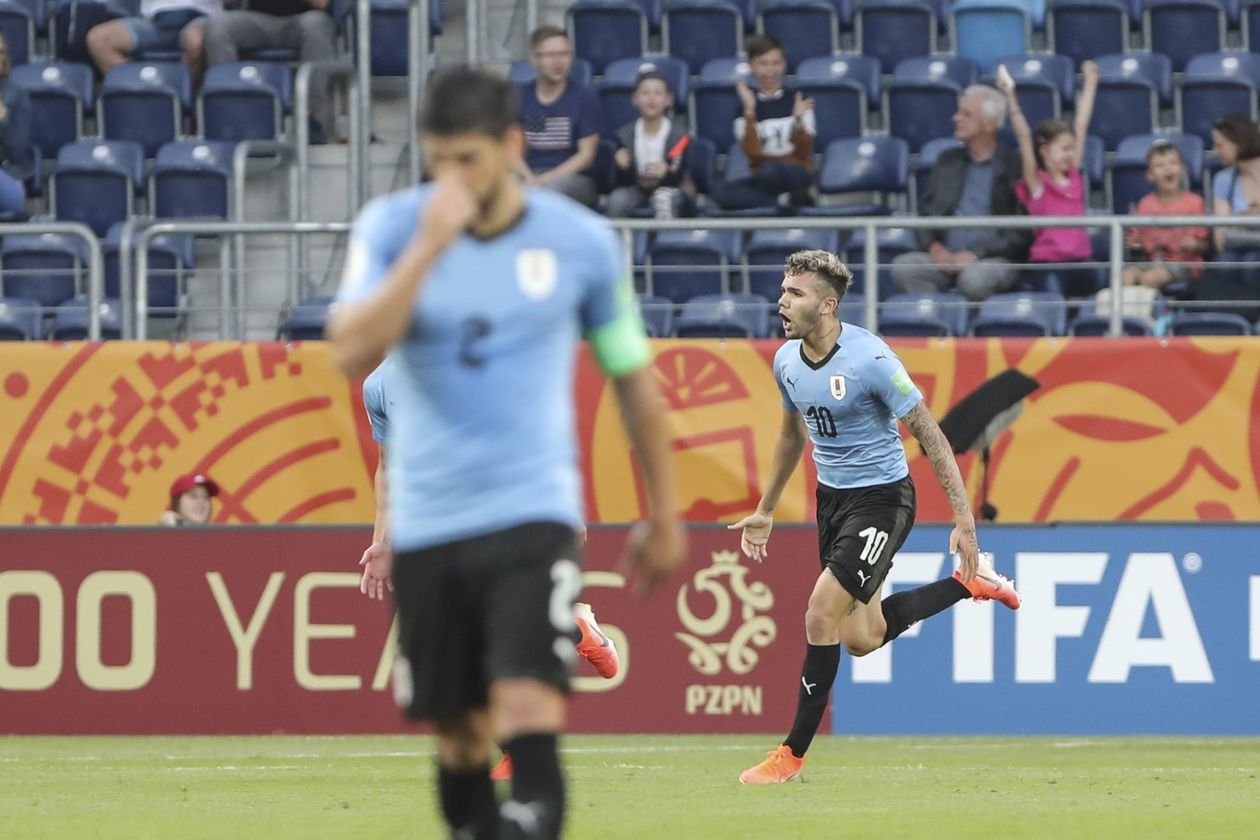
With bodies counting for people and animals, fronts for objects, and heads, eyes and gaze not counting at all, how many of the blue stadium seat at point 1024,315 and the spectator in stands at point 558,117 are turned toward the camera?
2

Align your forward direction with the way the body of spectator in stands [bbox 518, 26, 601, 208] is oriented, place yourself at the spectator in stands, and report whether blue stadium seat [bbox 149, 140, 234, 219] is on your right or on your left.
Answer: on your right

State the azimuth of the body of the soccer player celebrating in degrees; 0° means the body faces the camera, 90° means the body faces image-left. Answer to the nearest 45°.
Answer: approximately 45°

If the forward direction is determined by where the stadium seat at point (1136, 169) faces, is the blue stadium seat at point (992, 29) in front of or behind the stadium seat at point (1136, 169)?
behind

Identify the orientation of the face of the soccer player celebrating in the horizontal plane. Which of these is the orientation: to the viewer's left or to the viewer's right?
to the viewer's left

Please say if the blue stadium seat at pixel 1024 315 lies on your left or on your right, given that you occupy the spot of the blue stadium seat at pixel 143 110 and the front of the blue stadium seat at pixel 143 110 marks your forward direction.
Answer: on your left

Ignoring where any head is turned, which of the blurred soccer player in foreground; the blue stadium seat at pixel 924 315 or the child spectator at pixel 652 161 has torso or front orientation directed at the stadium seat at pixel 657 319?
the child spectator
